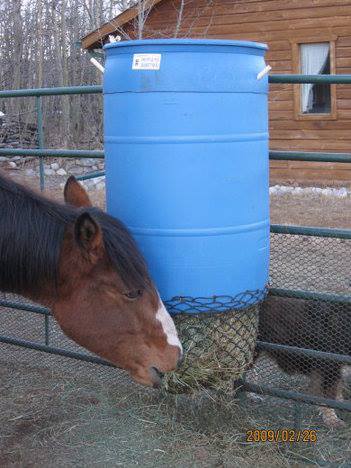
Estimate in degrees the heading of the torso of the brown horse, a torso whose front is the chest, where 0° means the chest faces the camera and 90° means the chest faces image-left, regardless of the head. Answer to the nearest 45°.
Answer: approximately 270°

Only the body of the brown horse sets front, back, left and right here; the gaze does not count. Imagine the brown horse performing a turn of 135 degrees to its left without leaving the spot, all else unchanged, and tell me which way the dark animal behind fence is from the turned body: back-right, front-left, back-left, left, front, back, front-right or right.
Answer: right
